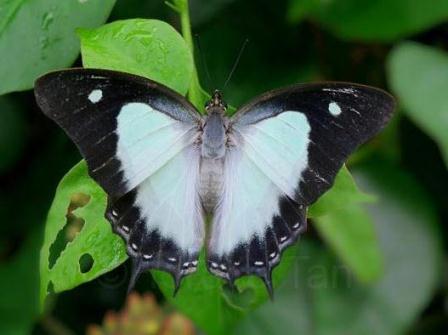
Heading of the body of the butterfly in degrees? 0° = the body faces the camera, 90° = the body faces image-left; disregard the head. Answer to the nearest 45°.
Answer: approximately 180°

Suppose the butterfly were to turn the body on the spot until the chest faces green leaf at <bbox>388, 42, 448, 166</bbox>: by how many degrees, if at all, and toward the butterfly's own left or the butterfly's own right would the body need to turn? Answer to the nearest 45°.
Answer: approximately 45° to the butterfly's own right
